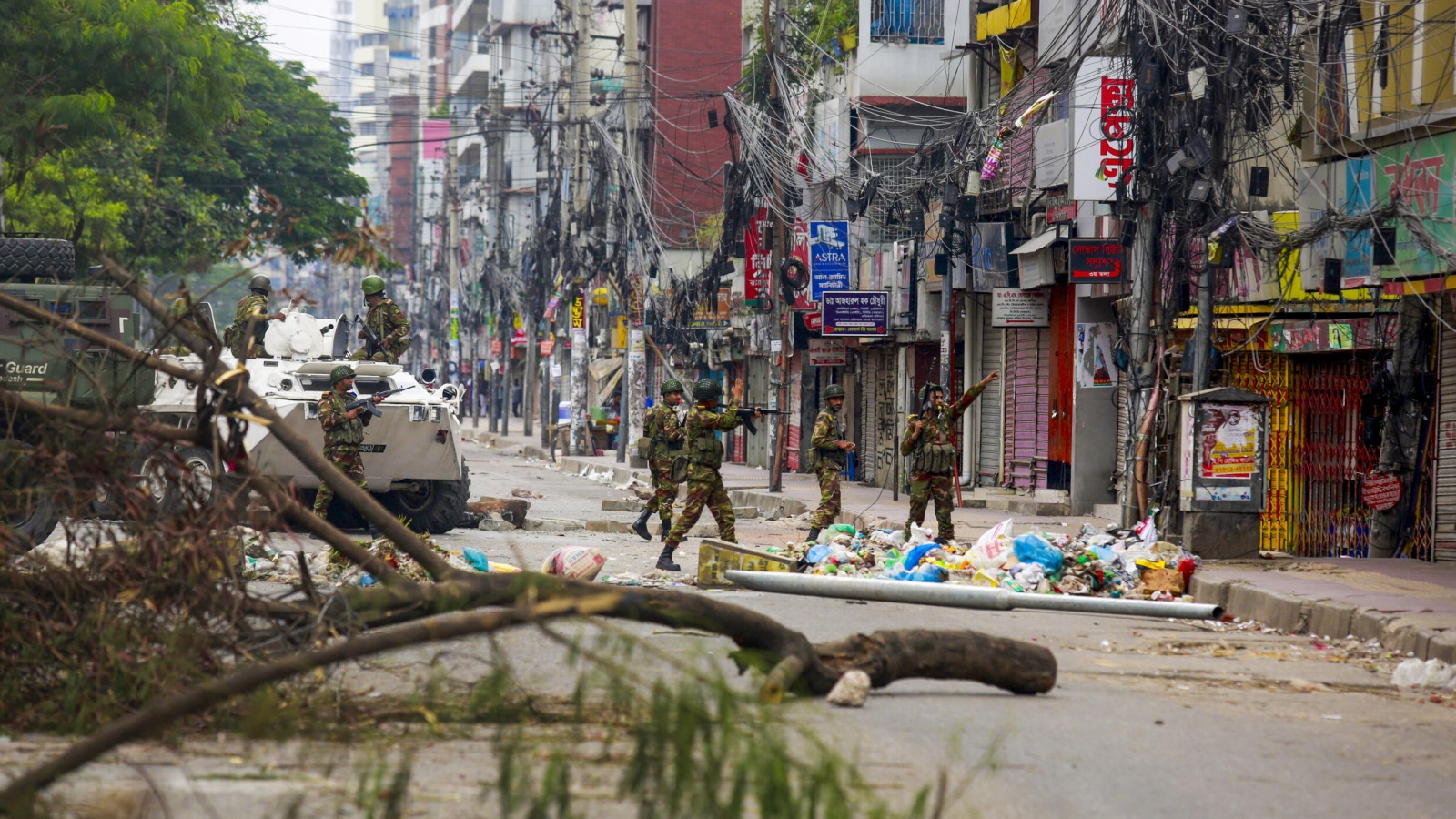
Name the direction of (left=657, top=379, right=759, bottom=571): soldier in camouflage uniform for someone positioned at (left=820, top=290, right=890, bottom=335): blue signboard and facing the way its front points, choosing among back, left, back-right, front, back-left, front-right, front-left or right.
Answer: front

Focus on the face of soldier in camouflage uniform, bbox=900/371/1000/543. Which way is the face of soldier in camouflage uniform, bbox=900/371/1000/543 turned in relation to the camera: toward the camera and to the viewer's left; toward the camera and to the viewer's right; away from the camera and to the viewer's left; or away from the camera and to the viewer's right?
toward the camera and to the viewer's right

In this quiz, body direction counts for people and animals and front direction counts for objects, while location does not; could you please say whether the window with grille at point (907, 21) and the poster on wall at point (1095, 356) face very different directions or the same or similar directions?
same or similar directions

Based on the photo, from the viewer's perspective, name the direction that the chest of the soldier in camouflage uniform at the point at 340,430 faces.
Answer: to the viewer's right

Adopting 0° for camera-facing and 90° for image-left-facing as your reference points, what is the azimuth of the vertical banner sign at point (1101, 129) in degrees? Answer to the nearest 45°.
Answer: approximately 0°

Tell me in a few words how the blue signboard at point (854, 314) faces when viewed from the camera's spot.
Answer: facing the viewer

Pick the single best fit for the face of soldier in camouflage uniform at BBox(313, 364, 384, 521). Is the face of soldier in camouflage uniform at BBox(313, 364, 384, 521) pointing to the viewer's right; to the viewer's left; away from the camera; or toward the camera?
to the viewer's right

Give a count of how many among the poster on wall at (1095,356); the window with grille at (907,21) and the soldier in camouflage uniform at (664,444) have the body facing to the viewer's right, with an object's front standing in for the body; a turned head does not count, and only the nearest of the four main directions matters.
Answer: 1

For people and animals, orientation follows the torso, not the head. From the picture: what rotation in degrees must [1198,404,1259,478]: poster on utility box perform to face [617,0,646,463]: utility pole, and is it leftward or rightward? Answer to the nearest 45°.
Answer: approximately 135° to its right

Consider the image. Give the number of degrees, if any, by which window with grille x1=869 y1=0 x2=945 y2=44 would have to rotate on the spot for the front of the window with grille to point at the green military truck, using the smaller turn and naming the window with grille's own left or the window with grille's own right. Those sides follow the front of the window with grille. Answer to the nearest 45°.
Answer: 0° — it already faces it

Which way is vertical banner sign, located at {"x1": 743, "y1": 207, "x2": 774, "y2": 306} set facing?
toward the camera

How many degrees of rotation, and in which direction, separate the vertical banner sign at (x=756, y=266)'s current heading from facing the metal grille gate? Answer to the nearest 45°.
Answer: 0° — it already faces it

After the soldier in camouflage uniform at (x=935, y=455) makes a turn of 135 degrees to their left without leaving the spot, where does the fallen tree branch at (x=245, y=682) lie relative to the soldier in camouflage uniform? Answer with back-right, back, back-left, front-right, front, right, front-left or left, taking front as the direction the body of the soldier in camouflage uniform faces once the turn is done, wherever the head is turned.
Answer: back

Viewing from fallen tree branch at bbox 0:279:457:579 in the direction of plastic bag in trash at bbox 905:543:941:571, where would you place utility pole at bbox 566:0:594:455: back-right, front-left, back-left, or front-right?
front-left

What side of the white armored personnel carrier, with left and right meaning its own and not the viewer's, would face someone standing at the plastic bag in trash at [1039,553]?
front

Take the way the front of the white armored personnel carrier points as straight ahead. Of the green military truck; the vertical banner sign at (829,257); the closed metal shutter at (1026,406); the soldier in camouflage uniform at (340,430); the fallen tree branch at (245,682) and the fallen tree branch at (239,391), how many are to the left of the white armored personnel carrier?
2

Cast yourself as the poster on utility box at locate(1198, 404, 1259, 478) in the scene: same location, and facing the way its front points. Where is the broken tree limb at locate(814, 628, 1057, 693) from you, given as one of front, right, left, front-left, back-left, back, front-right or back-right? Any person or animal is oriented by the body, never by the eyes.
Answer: front
